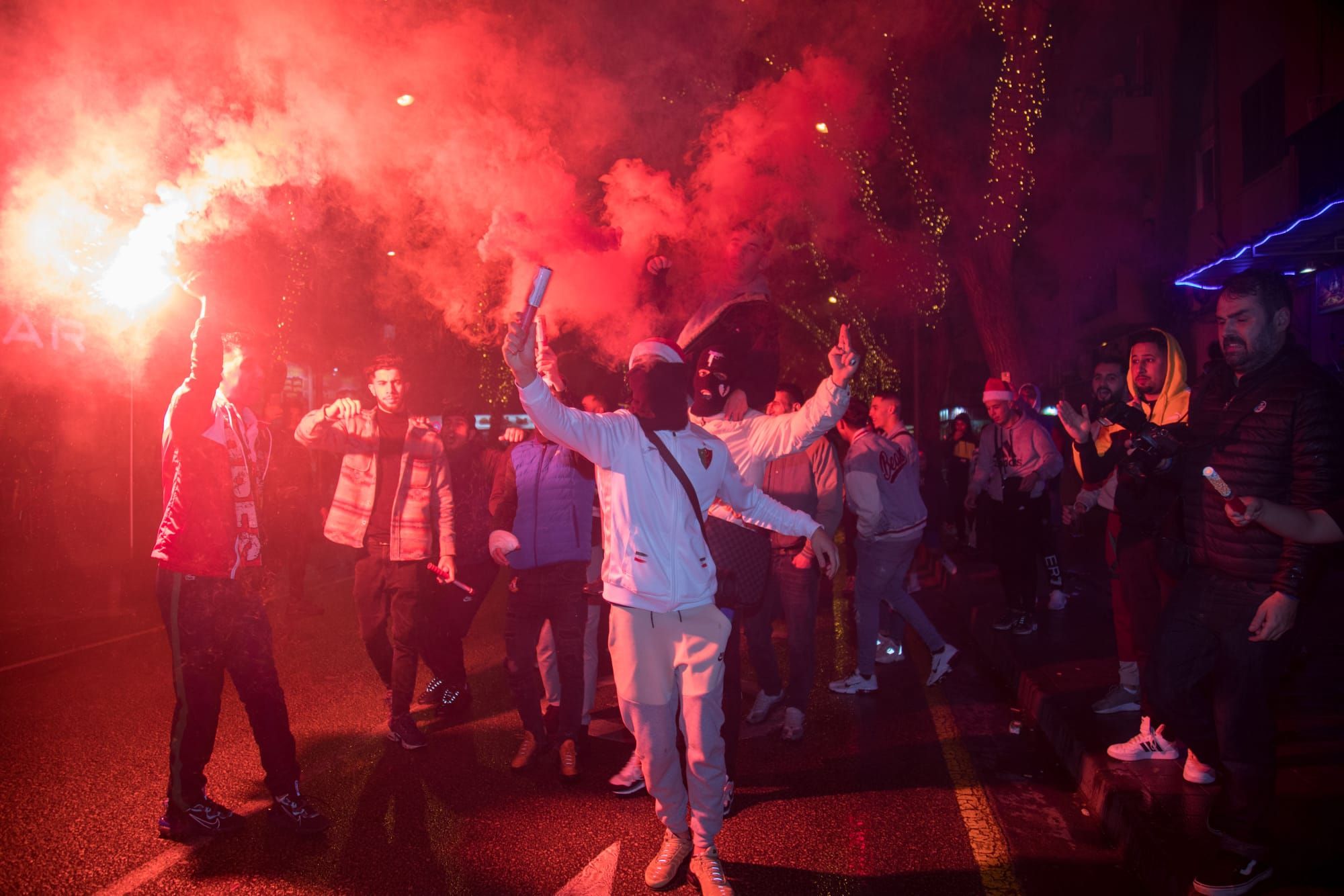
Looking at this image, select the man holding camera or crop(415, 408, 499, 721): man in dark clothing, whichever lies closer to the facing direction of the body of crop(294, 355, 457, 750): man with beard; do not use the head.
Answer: the man holding camera

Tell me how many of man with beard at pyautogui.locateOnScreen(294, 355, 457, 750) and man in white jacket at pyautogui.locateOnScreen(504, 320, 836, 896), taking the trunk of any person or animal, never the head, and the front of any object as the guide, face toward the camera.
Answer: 2

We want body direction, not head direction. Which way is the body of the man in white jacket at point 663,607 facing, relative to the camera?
toward the camera

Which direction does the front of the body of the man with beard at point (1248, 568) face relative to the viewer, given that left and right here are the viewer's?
facing the viewer and to the left of the viewer

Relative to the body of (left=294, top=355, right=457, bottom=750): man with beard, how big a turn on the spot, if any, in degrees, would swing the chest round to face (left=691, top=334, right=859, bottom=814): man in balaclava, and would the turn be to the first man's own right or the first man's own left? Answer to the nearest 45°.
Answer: approximately 45° to the first man's own left

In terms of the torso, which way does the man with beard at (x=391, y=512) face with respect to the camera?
toward the camera

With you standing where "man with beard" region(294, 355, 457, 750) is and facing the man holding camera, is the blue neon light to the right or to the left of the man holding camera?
left

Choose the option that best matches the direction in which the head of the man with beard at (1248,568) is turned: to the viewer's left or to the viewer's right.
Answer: to the viewer's left

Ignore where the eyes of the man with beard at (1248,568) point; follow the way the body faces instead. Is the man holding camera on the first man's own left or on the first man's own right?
on the first man's own right
